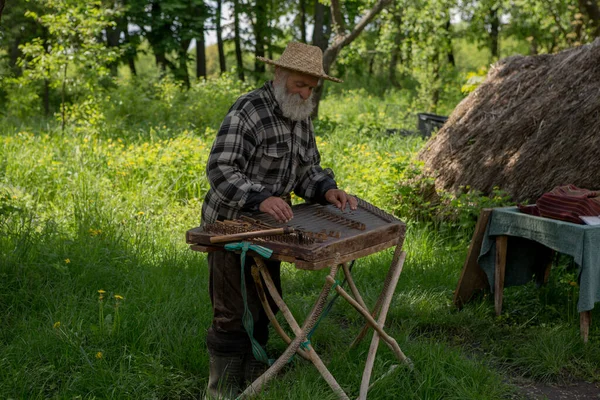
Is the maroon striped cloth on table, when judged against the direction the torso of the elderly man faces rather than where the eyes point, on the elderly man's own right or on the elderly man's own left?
on the elderly man's own left

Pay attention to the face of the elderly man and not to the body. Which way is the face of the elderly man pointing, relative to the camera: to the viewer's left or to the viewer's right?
to the viewer's right

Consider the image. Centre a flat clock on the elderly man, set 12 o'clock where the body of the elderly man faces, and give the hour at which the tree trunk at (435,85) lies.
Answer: The tree trunk is roughly at 8 o'clock from the elderly man.

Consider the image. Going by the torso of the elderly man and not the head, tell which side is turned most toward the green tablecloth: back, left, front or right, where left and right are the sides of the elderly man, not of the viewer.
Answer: left

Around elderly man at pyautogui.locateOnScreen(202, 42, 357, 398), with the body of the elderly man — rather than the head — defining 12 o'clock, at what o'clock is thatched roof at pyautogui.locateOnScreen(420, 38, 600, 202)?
The thatched roof is roughly at 9 o'clock from the elderly man.

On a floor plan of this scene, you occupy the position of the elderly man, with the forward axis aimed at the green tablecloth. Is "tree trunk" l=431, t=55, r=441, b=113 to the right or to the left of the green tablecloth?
left

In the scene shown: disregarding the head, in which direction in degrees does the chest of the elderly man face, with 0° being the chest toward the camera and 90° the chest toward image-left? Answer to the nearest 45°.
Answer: approximately 315°
